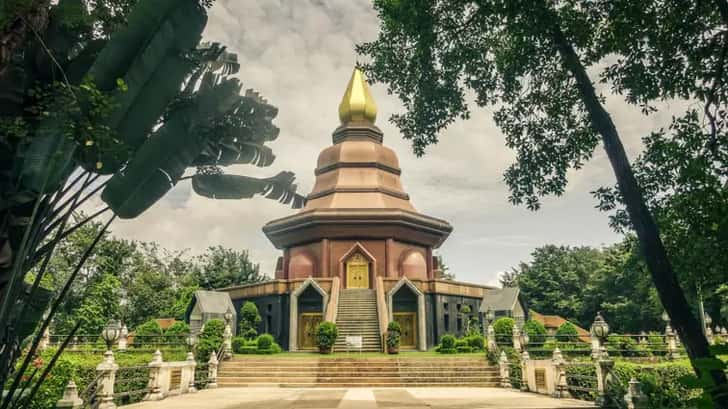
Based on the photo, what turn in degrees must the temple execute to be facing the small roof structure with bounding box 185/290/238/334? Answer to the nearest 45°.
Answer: approximately 90° to its right

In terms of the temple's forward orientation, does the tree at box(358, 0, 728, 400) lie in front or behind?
in front

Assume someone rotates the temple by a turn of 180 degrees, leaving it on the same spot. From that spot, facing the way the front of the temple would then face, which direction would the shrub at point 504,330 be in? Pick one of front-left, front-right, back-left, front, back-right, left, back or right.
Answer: back-right

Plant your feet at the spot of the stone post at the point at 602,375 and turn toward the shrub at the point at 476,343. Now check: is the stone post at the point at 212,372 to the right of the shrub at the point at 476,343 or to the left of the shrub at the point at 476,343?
left

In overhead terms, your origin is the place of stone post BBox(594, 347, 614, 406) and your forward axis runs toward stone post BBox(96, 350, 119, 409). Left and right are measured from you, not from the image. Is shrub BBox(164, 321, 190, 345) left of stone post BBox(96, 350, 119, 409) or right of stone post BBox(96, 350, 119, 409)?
right

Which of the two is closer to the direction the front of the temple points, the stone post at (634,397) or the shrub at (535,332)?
the stone post

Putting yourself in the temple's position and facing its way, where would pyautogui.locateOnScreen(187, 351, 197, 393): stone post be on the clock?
The stone post is roughly at 1 o'clock from the temple.

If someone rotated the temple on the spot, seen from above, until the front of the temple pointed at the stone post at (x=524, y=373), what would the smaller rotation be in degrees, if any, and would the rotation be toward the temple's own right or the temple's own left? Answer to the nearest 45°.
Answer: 0° — it already faces it

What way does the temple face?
toward the camera

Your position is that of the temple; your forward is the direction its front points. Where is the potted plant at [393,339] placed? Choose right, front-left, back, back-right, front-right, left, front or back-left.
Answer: front

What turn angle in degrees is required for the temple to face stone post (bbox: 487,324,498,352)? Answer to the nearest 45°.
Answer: approximately 45° to its left

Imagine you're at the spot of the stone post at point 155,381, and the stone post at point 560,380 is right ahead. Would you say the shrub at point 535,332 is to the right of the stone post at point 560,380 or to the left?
left

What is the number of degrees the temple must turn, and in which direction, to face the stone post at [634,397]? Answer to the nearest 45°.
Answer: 0° — it already faces it

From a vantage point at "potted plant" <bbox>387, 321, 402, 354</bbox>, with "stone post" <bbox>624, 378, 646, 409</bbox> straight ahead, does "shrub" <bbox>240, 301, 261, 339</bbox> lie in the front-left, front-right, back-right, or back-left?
back-right

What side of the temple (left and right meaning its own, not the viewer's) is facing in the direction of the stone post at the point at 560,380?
front

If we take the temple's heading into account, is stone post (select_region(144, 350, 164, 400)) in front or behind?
in front

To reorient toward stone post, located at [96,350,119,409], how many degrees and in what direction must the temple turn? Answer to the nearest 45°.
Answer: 0° — it already faces it

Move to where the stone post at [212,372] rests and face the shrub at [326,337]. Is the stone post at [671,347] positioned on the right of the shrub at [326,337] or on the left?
right

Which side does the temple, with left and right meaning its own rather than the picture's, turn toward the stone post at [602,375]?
front
